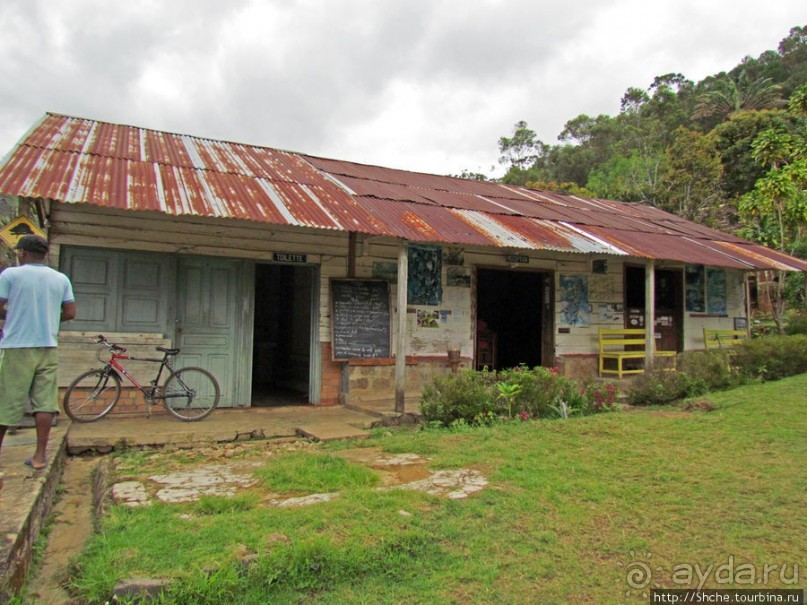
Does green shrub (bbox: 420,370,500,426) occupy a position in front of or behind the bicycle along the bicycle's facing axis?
behind

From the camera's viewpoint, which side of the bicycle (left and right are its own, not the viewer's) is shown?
left

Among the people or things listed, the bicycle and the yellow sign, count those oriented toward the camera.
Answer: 1

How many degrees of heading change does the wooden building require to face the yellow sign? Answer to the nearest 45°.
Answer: approximately 90° to its right

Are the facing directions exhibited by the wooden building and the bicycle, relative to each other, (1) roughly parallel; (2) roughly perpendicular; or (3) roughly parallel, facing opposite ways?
roughly perpendicular

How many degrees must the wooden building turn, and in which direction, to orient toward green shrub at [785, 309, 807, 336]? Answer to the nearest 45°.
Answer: approximately 90° to its left

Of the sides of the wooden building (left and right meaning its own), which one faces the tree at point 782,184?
left

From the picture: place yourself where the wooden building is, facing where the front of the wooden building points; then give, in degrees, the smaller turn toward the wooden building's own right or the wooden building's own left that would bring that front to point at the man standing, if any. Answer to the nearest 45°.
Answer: approximately 45° to the wooden building's own right

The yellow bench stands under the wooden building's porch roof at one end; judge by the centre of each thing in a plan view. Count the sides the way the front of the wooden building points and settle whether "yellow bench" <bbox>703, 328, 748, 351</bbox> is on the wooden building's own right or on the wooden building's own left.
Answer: on the wooden building's own left

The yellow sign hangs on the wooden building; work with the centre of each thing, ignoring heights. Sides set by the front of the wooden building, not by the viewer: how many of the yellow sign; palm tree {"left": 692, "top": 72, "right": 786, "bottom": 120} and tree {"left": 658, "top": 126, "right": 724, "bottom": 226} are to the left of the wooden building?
2

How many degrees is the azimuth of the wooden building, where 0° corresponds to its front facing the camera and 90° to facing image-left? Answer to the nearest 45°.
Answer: approximately 315°
